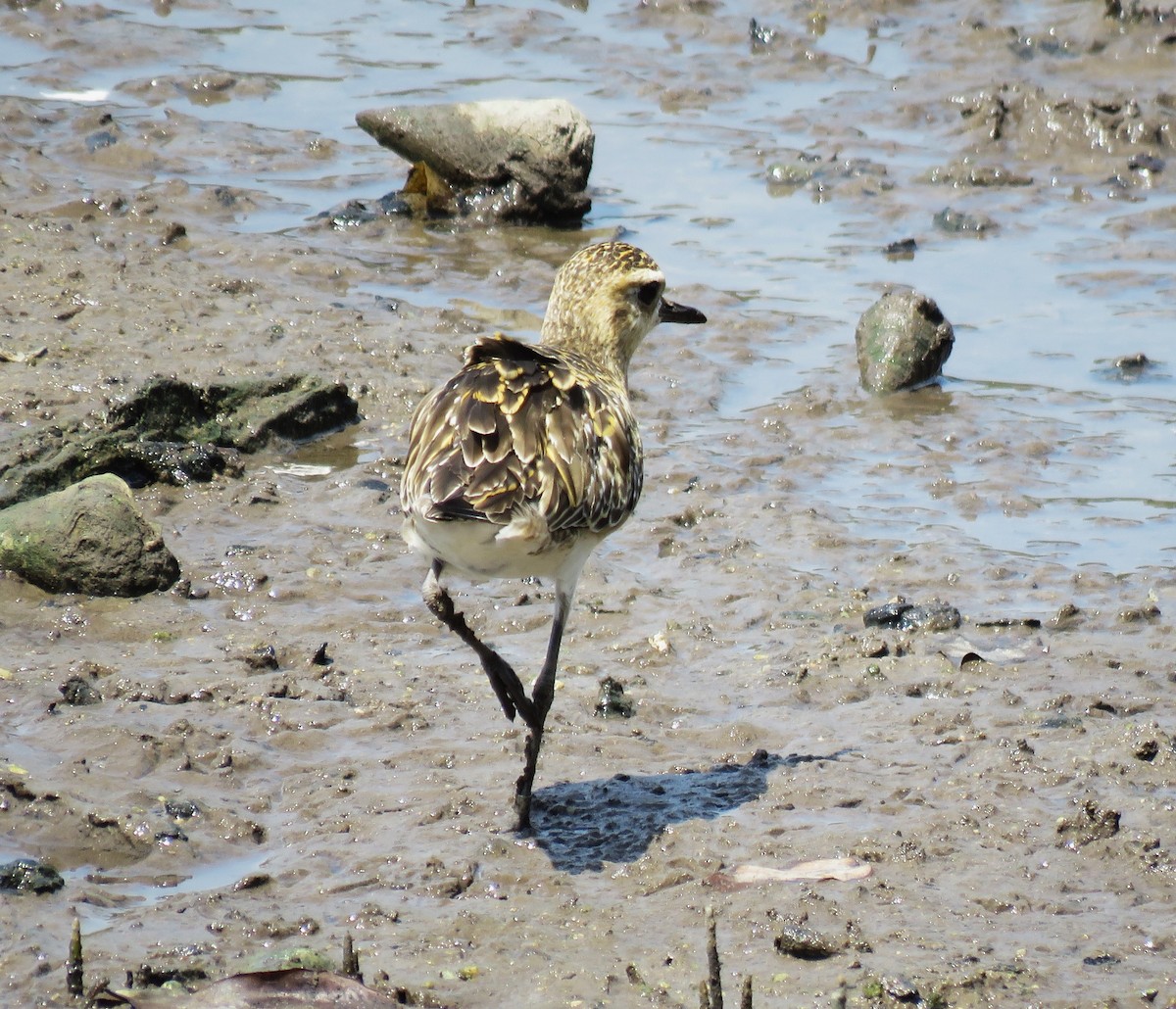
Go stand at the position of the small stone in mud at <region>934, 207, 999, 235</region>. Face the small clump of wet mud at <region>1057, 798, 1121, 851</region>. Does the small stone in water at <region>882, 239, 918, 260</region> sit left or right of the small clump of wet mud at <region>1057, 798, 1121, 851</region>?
right

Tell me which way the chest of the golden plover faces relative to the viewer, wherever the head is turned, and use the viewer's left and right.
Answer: facing away from the viewer and to the right of the viewer

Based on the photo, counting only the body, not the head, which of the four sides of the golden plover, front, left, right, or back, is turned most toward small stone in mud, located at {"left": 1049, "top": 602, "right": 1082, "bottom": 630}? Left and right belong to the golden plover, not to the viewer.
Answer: front

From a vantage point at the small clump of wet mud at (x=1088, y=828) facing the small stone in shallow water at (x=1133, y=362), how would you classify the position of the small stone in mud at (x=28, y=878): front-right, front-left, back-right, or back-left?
back-left

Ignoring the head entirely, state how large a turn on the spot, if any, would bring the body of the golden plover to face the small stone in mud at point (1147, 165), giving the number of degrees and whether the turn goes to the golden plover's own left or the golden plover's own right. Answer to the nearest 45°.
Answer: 0° — it already faces it

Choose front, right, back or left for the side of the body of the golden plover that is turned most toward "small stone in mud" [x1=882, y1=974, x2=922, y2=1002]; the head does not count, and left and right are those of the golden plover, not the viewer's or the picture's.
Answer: right

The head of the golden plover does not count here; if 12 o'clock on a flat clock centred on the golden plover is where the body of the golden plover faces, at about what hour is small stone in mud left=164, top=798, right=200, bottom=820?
The small stone in mud is roughly at 7 o'clock from the golden plover.

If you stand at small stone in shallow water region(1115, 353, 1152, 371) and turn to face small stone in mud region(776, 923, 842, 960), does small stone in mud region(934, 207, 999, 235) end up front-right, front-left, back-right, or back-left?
back-right

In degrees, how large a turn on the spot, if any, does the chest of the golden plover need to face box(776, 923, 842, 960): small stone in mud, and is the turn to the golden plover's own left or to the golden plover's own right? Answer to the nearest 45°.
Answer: approximately 90° to the golden plover's own right

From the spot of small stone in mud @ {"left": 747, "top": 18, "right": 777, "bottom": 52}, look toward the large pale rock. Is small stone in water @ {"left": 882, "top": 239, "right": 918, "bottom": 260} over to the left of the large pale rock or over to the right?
left

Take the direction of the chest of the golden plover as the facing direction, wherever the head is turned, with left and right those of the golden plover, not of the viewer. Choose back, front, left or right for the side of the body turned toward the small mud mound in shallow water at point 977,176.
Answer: front

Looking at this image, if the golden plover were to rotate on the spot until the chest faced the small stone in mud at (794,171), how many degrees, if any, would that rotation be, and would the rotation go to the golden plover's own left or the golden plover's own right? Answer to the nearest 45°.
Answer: approximately 45° to the golden plover's own left

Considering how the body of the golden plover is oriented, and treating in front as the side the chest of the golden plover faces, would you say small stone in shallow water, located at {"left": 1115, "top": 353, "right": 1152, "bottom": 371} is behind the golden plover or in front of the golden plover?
in front

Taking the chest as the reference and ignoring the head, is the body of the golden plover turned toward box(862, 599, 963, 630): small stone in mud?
yes

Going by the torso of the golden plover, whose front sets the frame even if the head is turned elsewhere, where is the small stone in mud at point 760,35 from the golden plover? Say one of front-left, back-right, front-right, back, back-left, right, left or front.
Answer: front-left
